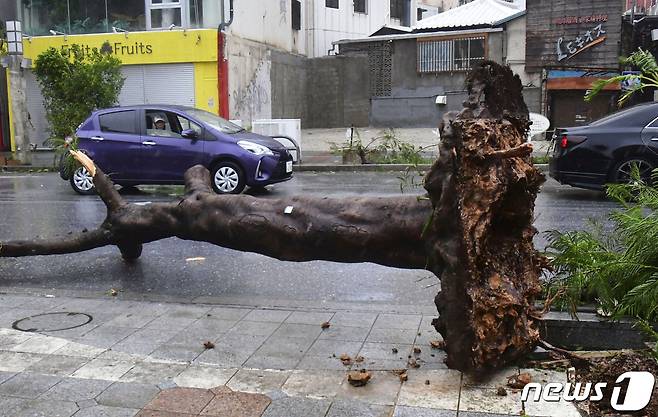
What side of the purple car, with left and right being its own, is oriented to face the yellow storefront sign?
left

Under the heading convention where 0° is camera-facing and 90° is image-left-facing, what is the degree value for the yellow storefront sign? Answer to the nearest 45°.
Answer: approximately 0°

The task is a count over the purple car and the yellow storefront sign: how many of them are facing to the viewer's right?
1

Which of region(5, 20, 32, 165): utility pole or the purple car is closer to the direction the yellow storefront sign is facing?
the purple car

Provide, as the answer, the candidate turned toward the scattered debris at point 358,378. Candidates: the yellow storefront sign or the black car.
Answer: the yellow storefront sign

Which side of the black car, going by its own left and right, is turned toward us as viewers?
right

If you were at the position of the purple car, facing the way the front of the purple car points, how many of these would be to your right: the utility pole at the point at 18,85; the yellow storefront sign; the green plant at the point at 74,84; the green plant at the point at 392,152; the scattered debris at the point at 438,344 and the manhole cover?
2

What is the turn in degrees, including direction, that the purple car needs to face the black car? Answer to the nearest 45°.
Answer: approximately 45° to its right

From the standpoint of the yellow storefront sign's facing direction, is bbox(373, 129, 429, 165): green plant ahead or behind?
ahead

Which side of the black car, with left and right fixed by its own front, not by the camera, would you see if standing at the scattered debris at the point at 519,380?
right

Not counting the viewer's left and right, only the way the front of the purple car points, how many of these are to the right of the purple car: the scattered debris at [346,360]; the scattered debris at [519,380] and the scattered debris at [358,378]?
3

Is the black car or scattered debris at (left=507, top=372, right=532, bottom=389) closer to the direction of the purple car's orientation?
the black car

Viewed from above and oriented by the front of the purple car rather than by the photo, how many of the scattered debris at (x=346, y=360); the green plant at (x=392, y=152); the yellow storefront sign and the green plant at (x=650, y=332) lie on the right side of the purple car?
2

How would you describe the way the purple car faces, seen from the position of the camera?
facing to the right of the viewer

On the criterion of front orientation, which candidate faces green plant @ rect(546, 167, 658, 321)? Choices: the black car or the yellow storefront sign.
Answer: the yellow storefront sign

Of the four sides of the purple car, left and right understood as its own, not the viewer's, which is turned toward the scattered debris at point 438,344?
right

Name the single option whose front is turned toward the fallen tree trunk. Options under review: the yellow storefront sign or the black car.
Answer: the yellow storefront sign
